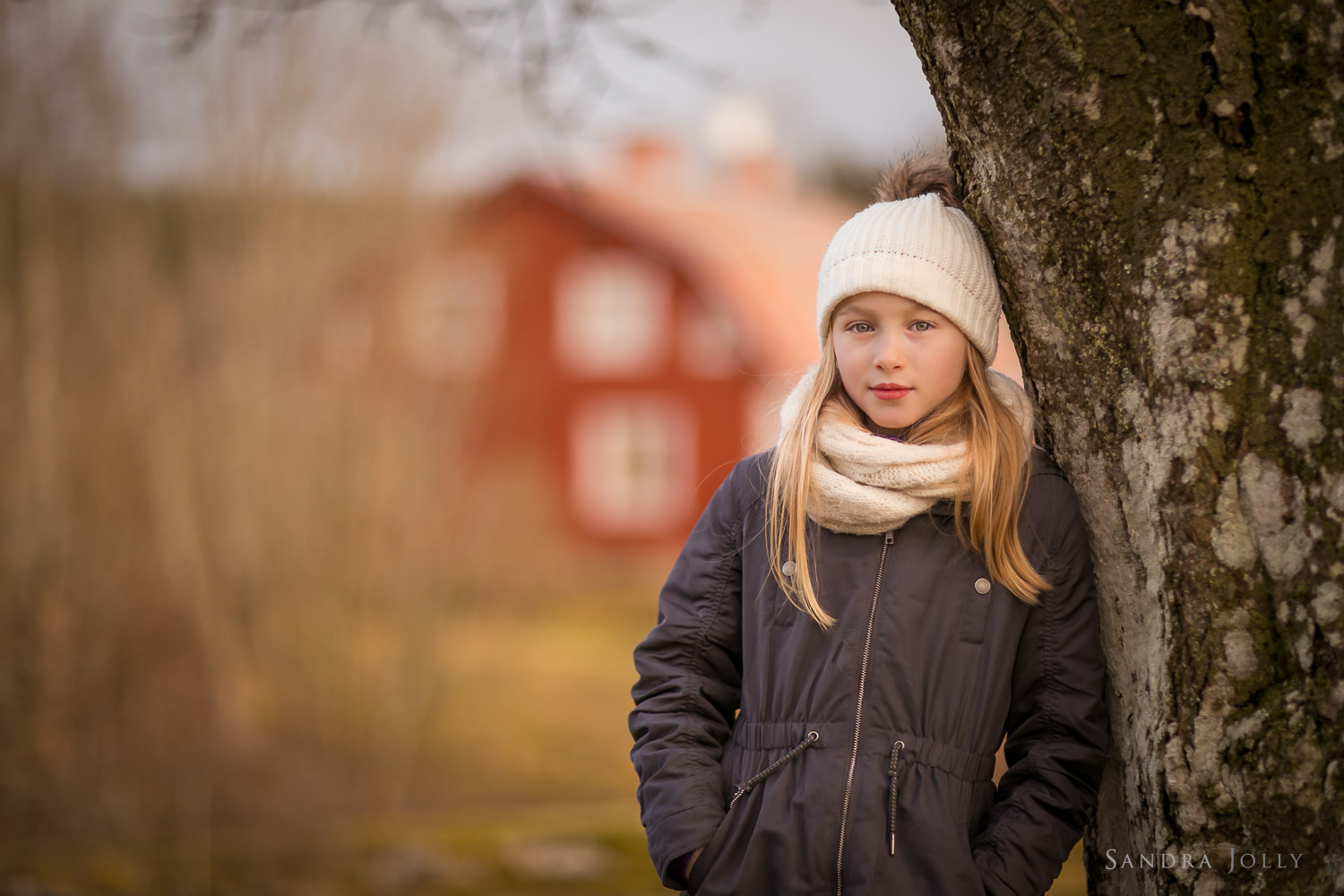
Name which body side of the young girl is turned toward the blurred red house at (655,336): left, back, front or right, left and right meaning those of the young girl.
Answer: back

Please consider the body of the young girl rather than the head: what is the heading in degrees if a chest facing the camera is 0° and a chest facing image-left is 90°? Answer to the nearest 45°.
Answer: approximately 0°
